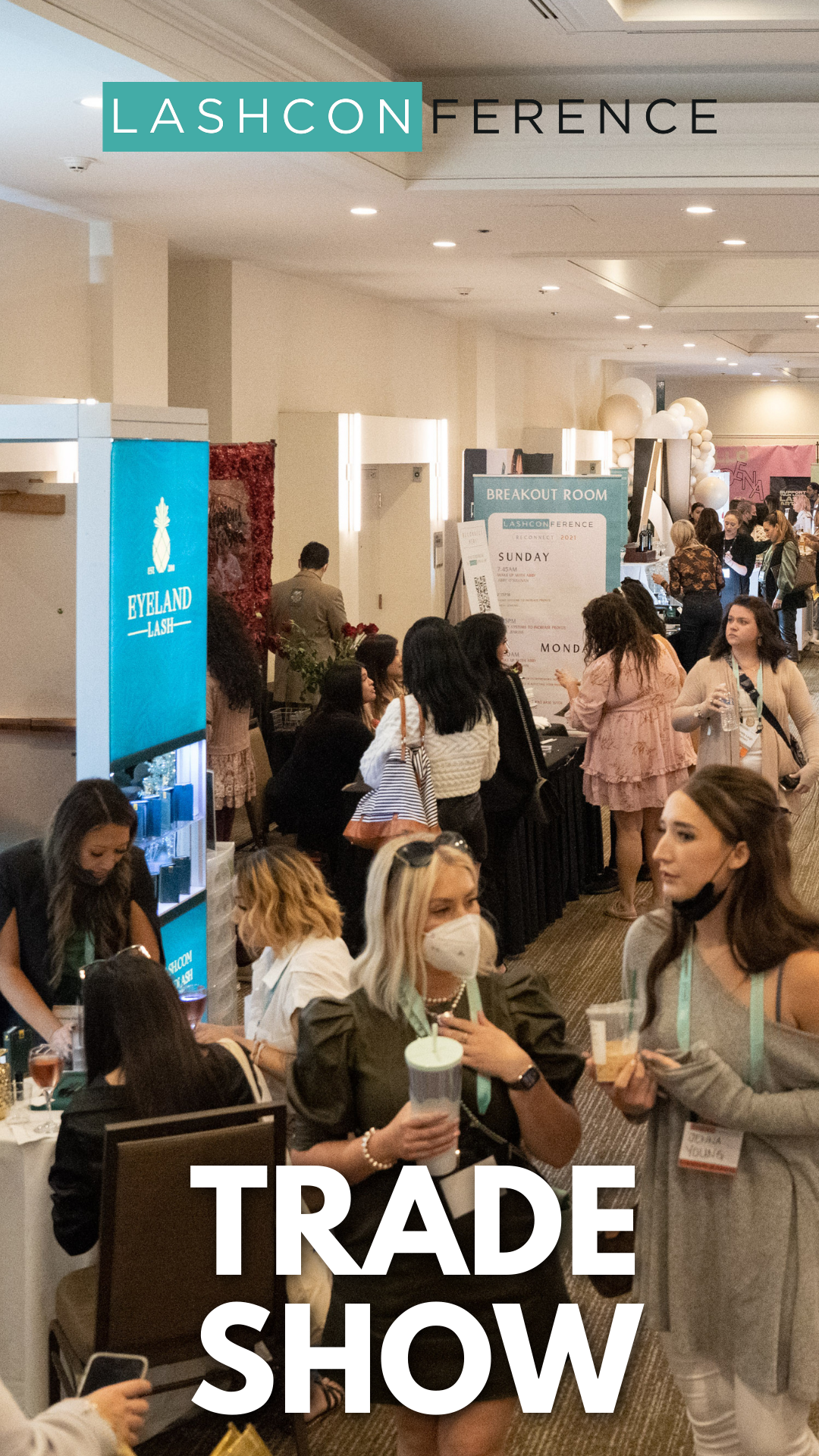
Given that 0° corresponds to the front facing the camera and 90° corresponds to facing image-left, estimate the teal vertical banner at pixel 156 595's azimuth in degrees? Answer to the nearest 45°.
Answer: approximately 315°

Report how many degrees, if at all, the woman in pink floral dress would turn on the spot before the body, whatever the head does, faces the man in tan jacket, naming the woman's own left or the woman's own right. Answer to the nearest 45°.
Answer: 0° — they already face them

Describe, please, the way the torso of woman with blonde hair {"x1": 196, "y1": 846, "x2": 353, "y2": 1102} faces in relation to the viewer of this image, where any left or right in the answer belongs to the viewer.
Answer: facing to the left of the viewer

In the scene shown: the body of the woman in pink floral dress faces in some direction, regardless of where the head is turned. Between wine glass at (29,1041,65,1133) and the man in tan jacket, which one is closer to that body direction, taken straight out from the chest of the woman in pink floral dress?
the man in tan jacket

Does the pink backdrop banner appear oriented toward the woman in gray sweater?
yes

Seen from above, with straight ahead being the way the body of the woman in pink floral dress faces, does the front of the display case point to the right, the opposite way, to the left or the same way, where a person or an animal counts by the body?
the opposite way

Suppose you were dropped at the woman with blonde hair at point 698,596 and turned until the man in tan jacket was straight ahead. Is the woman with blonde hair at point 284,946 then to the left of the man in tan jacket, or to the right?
left

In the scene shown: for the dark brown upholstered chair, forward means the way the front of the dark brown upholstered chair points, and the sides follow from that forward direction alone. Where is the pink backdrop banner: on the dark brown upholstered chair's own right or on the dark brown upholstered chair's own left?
on the dark brown upholstered chair's own right
